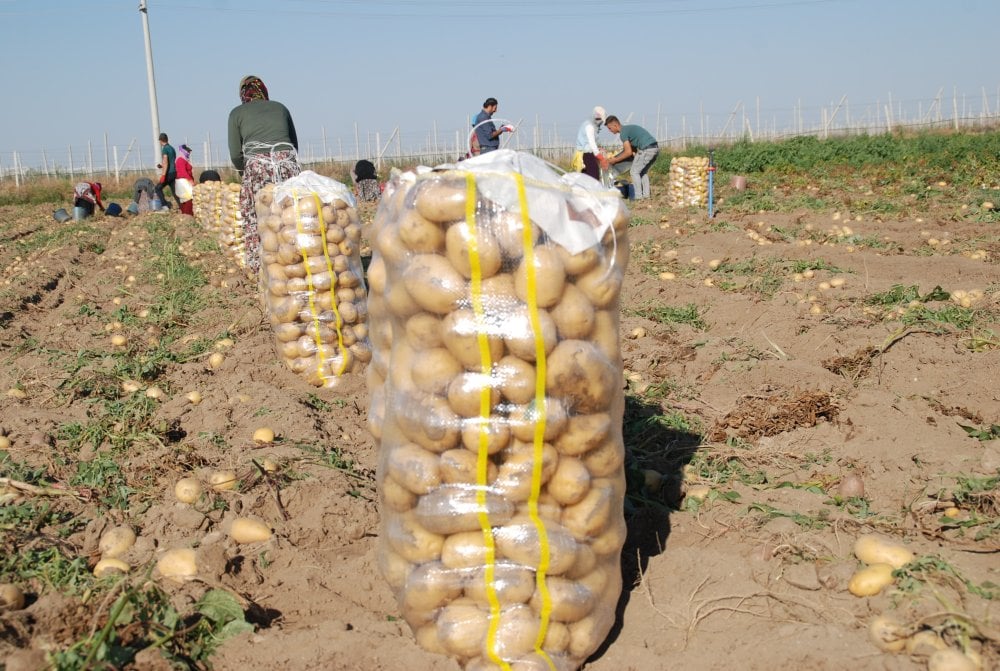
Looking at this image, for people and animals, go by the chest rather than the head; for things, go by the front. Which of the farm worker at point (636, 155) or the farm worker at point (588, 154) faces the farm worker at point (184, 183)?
the farm worker at point (636, 155)

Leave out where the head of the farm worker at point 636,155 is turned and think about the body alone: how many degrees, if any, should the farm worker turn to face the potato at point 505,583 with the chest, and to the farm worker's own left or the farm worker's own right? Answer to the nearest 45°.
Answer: approximately 90° to the farm worker's own left

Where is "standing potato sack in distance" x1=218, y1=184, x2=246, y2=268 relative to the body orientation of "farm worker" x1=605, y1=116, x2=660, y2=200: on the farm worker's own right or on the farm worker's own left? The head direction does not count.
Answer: on the farm worker's own left

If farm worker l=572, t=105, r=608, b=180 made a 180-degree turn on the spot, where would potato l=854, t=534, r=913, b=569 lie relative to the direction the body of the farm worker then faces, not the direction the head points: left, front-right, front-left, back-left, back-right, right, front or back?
left

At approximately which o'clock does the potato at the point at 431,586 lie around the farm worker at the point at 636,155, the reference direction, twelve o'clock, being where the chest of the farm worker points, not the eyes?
The potato is roughly at 9 o'clock from the farm worker.

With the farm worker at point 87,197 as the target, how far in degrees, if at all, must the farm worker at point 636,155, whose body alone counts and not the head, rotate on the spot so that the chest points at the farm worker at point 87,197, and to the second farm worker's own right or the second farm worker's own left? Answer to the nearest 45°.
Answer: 0° — they already face them

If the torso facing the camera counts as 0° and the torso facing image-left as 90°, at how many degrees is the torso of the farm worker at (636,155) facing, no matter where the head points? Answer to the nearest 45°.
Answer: approximately 90°

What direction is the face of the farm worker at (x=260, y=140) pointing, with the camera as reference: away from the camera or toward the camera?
away from the camera

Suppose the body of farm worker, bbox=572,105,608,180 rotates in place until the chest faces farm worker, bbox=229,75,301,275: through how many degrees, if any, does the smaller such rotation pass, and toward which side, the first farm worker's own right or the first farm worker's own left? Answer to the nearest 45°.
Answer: approximately 90° to the first farm worker's own right

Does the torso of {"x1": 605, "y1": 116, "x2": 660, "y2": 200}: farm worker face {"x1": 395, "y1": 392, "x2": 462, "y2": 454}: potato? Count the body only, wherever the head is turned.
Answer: no

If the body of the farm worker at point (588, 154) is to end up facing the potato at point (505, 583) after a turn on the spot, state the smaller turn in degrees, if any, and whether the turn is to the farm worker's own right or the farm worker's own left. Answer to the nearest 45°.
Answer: approximately 90° to the farm worker's own right

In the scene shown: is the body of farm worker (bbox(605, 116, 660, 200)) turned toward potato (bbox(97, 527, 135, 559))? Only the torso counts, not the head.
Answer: no

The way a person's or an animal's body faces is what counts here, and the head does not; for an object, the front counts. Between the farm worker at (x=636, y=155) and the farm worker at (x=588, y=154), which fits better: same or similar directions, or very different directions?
very different directions

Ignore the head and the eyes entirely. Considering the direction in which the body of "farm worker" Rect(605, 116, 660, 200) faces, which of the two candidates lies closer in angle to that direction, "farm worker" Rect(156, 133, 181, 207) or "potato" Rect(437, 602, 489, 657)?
the farm worker

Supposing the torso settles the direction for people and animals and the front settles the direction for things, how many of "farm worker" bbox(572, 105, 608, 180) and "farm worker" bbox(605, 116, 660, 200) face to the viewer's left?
1

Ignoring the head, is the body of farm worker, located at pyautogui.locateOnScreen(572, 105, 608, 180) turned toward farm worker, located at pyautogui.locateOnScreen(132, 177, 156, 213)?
no

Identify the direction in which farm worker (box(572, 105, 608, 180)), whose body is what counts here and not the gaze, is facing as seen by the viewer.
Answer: to the viewer's right
